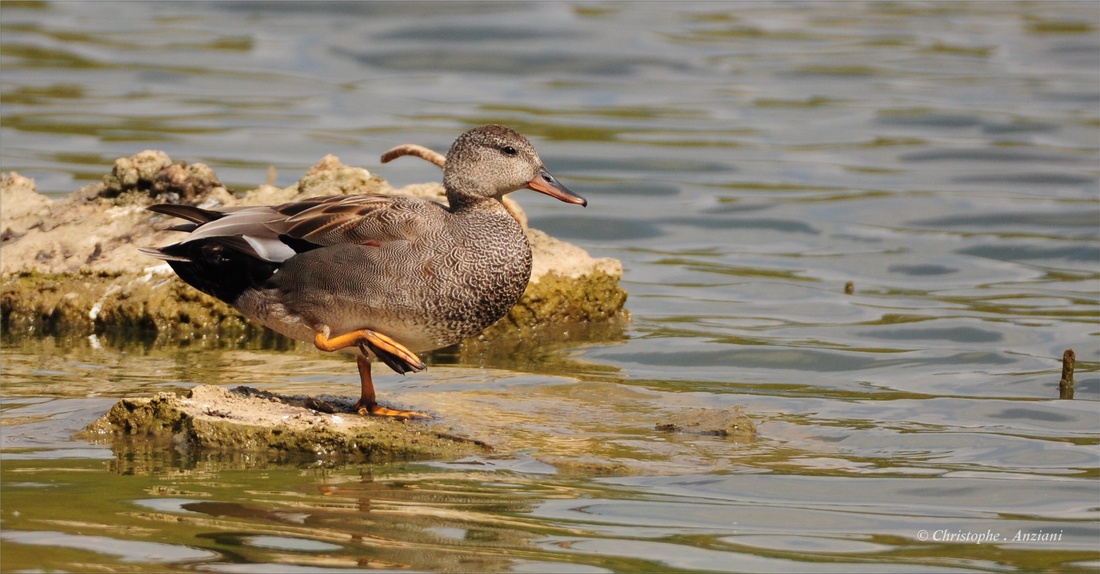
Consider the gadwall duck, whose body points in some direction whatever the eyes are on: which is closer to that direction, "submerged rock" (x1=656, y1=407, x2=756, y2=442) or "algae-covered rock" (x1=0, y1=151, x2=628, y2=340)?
the submerged rock

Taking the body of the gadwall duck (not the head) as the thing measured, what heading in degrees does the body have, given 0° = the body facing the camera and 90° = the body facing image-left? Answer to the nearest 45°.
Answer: approximately 270°

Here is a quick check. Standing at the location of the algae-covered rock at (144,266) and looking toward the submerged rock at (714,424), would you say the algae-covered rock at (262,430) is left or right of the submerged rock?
right

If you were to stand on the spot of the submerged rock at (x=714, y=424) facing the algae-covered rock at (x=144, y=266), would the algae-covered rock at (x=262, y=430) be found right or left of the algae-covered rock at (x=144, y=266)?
left

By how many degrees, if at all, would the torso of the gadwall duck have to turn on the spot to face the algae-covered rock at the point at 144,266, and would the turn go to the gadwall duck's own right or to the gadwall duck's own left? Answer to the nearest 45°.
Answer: approximately 135° to the gadwall duck's own left

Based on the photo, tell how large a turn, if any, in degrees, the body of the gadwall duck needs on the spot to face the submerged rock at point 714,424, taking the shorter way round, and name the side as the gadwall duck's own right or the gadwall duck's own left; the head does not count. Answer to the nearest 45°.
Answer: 0° — it already faces it
